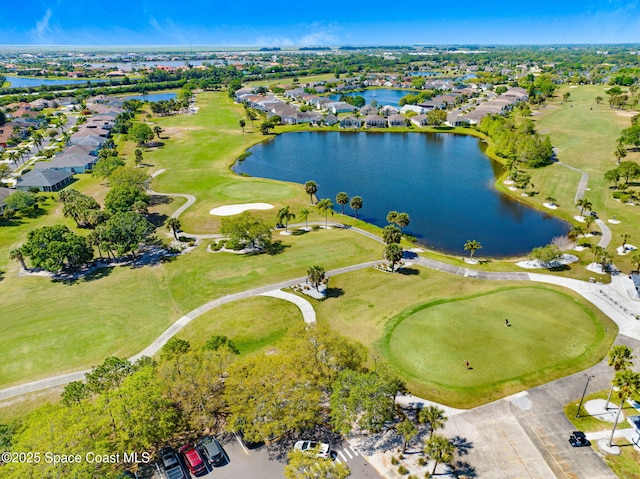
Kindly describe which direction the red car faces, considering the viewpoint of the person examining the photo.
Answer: facing away from the viewer and to the left of the viewer

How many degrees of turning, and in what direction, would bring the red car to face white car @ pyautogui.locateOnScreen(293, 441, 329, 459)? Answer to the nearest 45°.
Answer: approximately 135° to its right

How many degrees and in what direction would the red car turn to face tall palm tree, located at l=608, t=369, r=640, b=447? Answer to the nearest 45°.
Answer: approximately 135° to its right

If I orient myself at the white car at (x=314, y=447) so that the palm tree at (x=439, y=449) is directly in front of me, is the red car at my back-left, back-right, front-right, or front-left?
back-right
